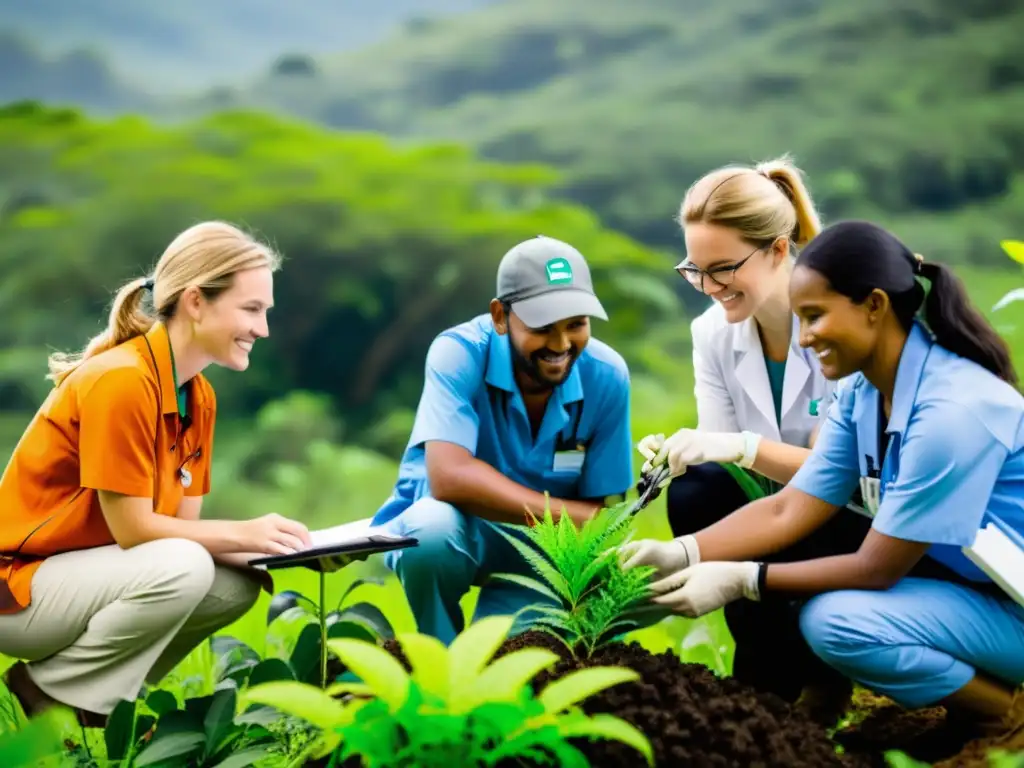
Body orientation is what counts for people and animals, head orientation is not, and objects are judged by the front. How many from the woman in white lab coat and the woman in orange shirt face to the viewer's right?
1

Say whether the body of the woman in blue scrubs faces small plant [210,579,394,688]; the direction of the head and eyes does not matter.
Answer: yes

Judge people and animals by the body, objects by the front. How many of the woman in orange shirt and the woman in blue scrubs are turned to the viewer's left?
1

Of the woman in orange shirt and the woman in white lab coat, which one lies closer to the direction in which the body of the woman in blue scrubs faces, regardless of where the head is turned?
the woman in orange shirt

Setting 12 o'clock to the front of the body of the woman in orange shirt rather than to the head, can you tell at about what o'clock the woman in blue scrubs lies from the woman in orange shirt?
The woman in blue scrubs is roughly at 1 o'clock from the woman in orange shirt.

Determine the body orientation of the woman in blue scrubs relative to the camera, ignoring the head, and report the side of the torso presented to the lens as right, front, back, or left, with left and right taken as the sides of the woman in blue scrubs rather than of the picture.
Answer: left

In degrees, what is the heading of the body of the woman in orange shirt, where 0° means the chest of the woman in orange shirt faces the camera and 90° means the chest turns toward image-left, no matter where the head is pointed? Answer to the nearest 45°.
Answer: approximately 270°

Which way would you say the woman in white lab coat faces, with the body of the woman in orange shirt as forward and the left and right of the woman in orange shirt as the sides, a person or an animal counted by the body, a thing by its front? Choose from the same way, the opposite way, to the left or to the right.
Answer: the opposite way
